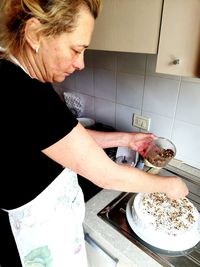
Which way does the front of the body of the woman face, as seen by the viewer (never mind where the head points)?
to the viewer's right

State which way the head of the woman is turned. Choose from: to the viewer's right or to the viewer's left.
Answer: to the viewer's right

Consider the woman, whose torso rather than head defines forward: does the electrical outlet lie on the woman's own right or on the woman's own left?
on the woman's own left

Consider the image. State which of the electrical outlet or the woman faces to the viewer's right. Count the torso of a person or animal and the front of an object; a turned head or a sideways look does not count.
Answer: the woman

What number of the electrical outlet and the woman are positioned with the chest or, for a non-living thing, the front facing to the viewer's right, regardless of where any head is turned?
1

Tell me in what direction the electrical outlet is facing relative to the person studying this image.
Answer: facing the viewer and to the left of the viewer

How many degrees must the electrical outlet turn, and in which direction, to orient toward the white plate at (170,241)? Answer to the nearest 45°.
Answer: approximately 45° to its left

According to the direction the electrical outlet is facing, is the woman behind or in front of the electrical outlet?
in front
